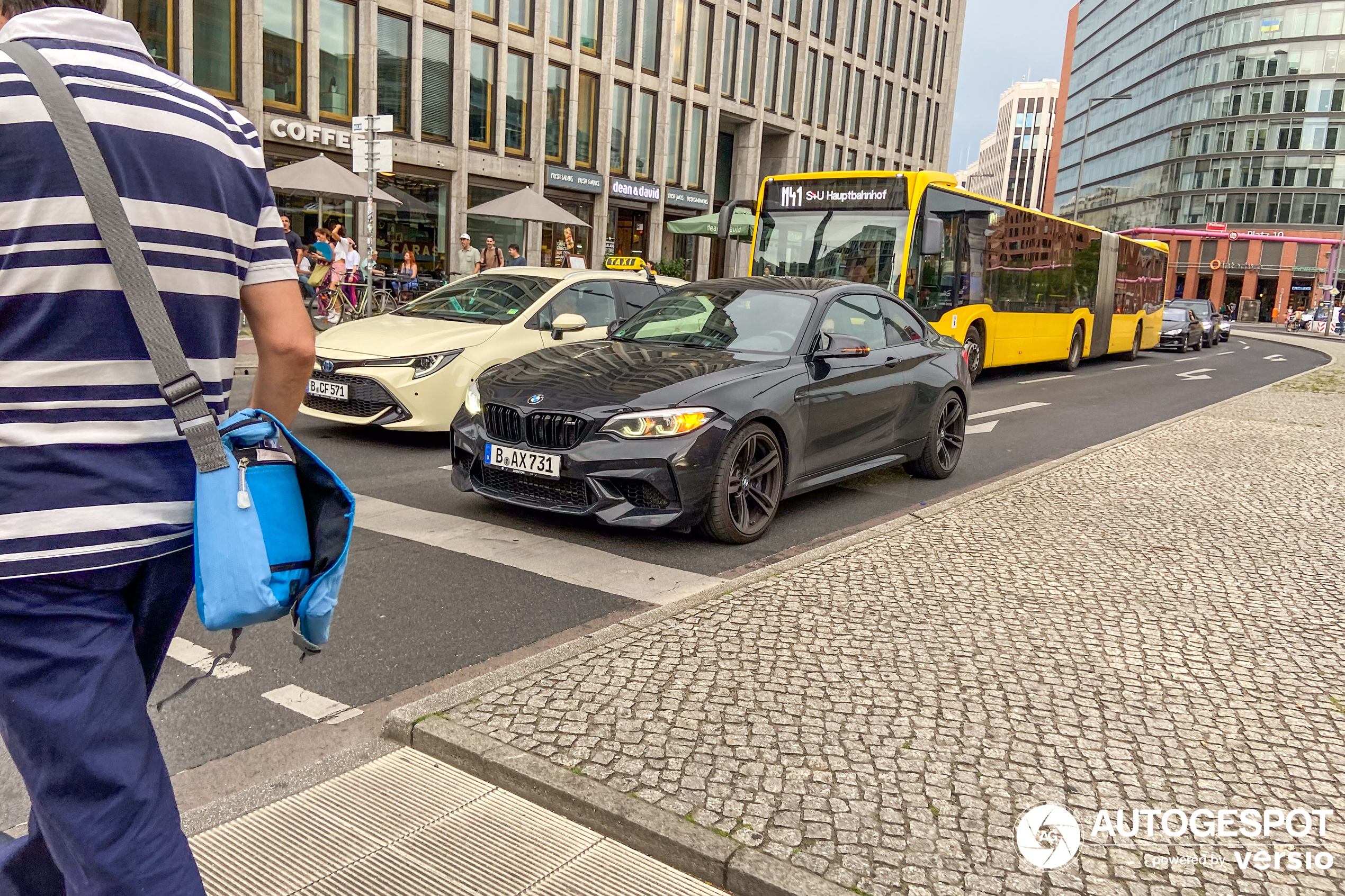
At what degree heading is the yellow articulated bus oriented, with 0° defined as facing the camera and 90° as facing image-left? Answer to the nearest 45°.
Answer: approximately 45°

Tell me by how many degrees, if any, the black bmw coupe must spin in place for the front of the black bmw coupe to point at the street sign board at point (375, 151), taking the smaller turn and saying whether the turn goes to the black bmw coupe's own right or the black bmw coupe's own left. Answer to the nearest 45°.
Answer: approximately 90° to the black bmw coupe's own right

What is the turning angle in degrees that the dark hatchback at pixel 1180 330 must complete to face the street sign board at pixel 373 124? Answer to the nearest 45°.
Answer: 0° — it already faces it

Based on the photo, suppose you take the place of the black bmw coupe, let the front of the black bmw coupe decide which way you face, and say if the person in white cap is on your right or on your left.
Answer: on your right

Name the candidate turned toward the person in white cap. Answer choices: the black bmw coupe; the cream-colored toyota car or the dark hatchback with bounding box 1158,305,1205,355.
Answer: the dark hatchback

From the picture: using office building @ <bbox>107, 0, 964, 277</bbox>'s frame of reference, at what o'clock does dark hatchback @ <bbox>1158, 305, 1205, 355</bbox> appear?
The dark hatchback is roughly at 11 o'clock from the office building.

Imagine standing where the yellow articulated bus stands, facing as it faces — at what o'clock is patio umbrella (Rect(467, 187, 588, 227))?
The patio umbrella is roughly at 3 o'clock from the yellow articulated bus.

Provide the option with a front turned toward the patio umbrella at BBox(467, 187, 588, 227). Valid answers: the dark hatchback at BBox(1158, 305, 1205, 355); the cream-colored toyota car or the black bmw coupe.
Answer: the dark hatchback

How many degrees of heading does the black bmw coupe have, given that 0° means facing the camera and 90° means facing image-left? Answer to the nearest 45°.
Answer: approximately 45°

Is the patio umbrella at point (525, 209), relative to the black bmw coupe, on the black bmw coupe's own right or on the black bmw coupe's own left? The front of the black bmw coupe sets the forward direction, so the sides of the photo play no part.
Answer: on the black bmw coupe's own right

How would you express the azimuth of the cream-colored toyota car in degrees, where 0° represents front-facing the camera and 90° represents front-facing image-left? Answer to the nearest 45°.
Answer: approximately 45°

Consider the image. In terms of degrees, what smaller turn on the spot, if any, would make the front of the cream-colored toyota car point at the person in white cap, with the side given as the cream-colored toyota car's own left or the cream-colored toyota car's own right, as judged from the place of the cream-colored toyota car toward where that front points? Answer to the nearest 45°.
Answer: approximately 135° to the cream-colored toyota car's own right

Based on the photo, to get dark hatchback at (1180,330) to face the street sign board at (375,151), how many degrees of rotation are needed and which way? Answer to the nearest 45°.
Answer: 0° — it already faces it

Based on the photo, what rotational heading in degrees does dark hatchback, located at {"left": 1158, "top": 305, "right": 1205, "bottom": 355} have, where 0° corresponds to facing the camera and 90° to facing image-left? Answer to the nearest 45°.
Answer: approximately 45°

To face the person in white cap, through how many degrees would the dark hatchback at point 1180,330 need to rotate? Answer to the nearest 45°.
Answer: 0° — it already faces them
